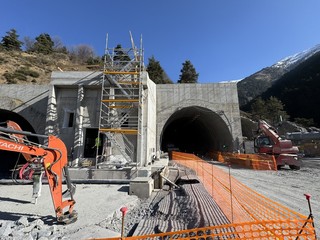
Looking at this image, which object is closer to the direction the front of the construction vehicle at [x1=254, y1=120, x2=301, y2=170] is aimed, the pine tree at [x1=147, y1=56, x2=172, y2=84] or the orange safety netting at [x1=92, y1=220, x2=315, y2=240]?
the pine tree

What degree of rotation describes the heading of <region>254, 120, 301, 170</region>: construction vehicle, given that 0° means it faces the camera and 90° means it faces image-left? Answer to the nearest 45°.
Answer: approximately 90°

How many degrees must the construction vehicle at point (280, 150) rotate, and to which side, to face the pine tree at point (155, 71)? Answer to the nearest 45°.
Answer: approximately 45° to its right

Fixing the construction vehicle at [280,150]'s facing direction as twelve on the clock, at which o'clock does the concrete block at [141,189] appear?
The concrete block is roughly at 10 o'clock from the construction vehicle.

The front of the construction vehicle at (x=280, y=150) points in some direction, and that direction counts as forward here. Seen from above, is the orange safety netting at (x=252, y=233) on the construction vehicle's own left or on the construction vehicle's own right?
on the construction vehicle's own left

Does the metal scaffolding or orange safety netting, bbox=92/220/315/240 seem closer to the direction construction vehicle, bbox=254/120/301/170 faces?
the metal scaffolding
